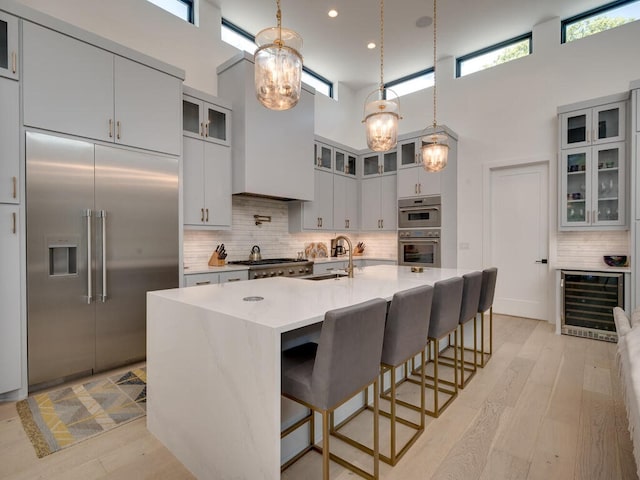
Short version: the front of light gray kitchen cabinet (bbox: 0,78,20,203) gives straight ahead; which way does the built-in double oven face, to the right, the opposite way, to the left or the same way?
to the right

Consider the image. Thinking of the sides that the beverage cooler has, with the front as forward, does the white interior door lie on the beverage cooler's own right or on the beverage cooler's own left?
on the beverage cooler's own right

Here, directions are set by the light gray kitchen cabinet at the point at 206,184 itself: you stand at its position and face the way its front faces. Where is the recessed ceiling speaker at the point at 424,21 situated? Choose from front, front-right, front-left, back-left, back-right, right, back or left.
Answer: front-left

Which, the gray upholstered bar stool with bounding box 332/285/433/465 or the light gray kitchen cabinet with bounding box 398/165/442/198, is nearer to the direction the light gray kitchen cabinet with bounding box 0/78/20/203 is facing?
the gray upholstered bar stool

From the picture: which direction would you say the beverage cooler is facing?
toward the camera

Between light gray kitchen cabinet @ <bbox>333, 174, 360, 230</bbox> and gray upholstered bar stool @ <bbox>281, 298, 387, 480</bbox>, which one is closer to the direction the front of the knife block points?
the gray upholstered bar stool

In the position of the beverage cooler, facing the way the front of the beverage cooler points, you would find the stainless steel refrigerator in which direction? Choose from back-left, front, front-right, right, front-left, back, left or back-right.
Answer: front-right

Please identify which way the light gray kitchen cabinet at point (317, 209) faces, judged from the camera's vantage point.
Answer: facing the viewer and to the right of the viewer

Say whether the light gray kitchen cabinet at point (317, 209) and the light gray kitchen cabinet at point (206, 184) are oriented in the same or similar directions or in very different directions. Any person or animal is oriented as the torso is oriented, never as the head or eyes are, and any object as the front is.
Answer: same or similar directions

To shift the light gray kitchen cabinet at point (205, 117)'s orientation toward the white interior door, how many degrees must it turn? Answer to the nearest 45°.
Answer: approximately 45° to its left

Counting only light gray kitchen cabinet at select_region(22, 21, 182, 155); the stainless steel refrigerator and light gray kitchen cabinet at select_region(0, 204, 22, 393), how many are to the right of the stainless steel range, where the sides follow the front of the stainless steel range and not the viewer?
3

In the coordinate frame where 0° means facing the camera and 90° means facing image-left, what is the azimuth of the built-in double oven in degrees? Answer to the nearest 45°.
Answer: approximately 45°

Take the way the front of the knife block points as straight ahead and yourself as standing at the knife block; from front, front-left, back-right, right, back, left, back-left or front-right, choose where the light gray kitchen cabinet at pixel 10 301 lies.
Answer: right

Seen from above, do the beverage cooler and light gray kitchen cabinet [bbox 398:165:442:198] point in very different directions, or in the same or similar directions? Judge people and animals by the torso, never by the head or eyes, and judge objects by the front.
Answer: same or similar directions
